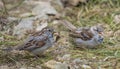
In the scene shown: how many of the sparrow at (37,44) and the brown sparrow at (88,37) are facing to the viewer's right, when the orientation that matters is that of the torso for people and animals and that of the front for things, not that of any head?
2

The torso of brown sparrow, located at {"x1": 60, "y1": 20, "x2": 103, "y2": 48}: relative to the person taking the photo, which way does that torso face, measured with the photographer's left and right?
facing to the right of the viewer

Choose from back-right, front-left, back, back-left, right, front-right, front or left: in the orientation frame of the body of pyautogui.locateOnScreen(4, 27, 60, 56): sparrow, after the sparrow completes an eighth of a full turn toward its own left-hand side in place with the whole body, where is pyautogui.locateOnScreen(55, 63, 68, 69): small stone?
right

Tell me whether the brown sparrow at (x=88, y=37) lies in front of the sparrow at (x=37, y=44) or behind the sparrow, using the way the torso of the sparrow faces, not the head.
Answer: in front

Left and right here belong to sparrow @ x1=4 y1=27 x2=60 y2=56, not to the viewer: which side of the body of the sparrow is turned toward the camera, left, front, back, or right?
right

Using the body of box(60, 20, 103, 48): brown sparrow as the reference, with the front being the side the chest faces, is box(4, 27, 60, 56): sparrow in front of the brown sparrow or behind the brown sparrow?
behind
